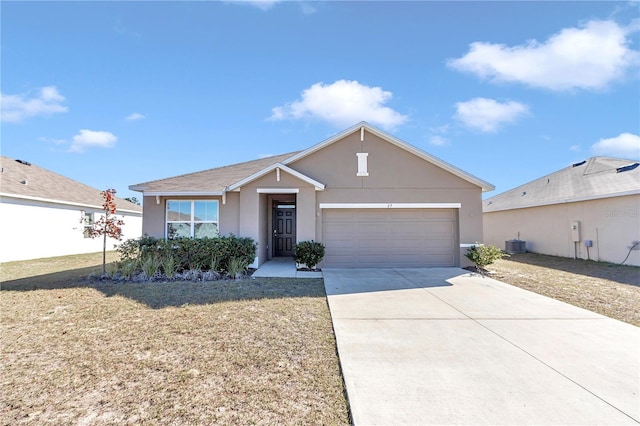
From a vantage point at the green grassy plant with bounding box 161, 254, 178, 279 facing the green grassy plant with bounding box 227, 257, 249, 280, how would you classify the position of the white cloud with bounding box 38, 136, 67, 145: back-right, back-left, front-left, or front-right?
back-left

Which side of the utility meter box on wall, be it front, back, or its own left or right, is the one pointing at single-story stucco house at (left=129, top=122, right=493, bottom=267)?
front

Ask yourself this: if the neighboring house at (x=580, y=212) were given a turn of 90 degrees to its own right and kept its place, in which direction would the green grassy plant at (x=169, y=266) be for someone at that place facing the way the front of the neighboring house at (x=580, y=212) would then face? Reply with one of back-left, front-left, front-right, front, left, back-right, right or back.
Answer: front

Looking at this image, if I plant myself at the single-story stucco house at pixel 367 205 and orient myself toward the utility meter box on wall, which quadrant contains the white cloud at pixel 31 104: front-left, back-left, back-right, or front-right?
back-left

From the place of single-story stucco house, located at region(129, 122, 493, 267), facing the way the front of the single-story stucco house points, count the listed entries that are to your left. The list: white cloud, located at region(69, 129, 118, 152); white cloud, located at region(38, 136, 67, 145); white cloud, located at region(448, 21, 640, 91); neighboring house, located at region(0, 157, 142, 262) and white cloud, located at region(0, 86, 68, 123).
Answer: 1

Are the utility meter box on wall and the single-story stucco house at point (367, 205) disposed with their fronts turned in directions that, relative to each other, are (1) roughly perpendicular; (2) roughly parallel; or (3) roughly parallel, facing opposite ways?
roughly perpendicular

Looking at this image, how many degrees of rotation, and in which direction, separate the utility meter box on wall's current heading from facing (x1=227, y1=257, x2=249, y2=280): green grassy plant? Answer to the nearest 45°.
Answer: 0° — it already faces it

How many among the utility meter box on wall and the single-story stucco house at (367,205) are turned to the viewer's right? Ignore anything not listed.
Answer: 0

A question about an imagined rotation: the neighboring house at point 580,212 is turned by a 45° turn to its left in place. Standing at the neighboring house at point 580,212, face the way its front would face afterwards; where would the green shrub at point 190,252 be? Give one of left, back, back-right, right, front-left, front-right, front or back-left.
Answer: back-right

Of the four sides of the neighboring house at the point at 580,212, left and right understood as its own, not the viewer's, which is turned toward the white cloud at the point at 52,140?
right

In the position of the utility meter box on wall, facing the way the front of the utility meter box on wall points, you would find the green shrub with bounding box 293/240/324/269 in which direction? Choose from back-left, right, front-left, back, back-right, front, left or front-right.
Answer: front

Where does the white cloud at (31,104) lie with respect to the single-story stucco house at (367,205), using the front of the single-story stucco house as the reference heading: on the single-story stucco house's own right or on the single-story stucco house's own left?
on the single-story stucco house's own right

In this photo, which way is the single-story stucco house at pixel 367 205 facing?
toward the camera

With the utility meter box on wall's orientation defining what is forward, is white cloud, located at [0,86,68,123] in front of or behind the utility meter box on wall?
in front

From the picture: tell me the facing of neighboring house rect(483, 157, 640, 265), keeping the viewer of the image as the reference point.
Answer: facing the viewer and to the right of the viewer

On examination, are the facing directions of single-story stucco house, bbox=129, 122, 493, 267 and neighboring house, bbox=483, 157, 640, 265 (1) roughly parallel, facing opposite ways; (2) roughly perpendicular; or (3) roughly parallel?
roughly parallel

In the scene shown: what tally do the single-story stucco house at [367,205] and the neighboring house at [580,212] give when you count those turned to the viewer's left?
0

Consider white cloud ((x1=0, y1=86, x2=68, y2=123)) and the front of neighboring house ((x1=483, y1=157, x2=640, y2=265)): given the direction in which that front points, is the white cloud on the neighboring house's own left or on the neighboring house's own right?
on the neighboring house's own right
